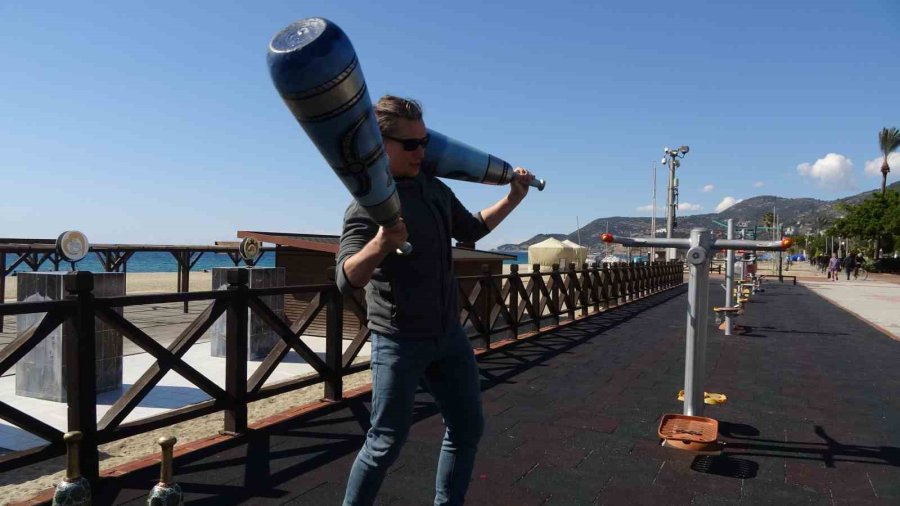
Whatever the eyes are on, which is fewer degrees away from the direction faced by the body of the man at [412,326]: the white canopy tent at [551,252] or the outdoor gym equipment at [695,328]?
the outdoor gym equipment

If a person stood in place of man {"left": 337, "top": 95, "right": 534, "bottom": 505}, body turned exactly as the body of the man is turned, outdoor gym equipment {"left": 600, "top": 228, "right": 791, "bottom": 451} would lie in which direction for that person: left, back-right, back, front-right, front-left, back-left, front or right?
left

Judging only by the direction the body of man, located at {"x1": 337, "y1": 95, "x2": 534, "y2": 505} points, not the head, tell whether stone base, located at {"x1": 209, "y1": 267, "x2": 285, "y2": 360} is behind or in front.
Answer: behind

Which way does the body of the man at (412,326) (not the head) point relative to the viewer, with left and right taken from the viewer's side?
facing the viewer and to the right of the viewer

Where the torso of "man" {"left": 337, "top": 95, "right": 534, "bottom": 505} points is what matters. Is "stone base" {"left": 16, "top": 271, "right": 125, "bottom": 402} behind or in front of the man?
behind

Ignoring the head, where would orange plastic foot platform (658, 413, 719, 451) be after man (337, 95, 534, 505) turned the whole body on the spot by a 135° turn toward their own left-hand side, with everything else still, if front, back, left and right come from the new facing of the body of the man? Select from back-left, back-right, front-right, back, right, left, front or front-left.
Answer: front-right

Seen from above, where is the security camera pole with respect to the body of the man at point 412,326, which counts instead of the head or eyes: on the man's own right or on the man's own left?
on the man's own left

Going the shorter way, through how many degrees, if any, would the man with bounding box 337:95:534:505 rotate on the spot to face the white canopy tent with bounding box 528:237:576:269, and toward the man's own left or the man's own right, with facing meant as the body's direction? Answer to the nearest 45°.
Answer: approximately 135° to the man's own left
